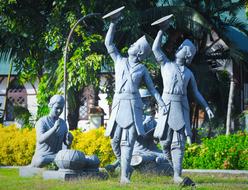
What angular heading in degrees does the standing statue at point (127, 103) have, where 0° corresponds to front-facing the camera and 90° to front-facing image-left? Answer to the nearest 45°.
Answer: approximately 0°

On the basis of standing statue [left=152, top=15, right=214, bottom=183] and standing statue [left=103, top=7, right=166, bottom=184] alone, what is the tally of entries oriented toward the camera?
2

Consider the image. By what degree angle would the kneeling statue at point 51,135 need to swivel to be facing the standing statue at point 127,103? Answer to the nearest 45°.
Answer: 0° — it already faces it

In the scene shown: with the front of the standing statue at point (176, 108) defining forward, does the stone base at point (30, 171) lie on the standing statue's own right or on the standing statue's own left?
on the standing statue's own right

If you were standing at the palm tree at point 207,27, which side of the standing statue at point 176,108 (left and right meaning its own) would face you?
back

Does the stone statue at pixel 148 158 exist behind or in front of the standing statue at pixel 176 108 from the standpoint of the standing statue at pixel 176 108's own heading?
behind

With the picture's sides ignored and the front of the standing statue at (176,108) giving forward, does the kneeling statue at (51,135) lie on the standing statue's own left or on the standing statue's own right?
on the standing statue's own right

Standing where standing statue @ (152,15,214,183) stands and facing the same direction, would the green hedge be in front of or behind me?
behind
